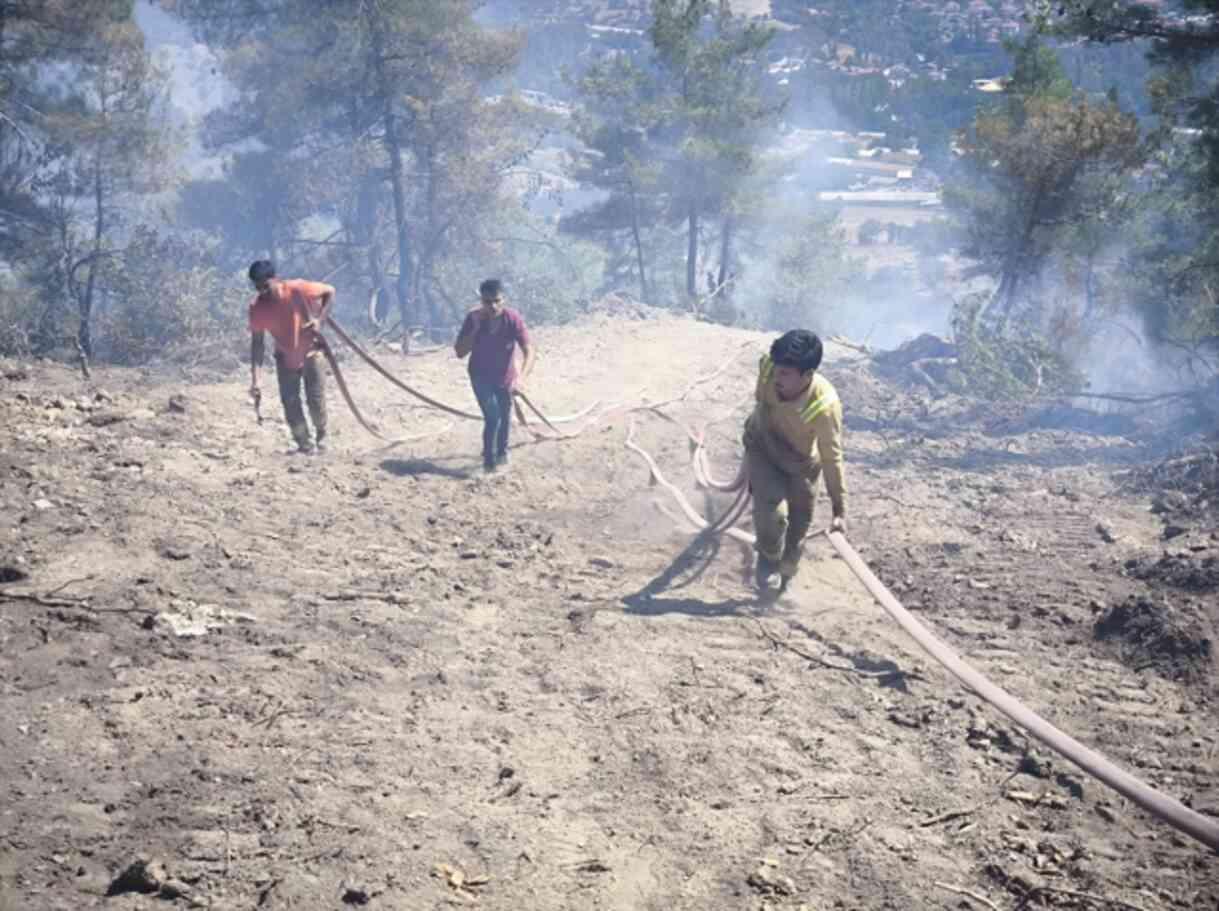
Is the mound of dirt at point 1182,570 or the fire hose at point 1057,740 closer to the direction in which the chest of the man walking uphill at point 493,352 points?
the fire hose

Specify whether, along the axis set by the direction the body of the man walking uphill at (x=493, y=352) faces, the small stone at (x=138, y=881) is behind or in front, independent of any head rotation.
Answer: in front

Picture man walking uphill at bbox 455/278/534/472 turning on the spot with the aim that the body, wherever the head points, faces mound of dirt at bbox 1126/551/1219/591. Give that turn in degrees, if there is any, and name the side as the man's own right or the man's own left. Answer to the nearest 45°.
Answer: approximately 45° to the man's own left

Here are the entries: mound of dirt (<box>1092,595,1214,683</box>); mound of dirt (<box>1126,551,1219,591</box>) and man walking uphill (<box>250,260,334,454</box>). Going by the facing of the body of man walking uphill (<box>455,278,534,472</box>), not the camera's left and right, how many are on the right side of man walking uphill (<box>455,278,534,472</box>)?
1

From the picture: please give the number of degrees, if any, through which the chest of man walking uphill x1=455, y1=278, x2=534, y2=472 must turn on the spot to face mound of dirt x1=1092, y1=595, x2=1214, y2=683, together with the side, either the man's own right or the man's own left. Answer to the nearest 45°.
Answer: approximately 45° to the man's own left

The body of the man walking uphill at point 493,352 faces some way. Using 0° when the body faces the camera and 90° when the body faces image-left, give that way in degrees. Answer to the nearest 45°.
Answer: approximately 0°

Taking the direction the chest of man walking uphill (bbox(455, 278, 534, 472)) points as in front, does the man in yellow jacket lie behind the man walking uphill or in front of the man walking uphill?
in front

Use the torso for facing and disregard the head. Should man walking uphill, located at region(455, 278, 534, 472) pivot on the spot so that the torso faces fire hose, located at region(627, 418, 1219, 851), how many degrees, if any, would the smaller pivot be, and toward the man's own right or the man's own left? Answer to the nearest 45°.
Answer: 0° — they already face it

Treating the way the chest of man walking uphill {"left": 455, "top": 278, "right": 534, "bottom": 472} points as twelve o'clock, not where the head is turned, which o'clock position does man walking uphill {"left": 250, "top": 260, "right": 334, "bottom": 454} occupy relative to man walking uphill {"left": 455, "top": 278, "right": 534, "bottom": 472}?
man walking uphill {"left": 250, "top": 260, "right": 334, "bottom": 454} is roughly at 3 o'clock from man walking uphill {"left": 455, "top": 278, "right": 534, "bottom": 472}.
